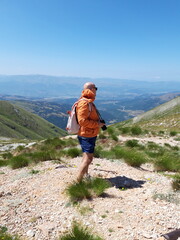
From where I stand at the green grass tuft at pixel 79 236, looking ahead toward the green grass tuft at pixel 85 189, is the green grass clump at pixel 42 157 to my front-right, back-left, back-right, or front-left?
front-left

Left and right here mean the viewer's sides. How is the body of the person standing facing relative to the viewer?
facing to the right of the viewer

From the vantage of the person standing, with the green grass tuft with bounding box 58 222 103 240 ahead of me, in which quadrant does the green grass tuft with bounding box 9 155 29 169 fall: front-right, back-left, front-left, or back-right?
back-right

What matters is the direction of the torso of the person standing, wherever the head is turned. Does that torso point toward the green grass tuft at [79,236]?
no

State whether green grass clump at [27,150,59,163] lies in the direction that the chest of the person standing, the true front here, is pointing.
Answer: no
